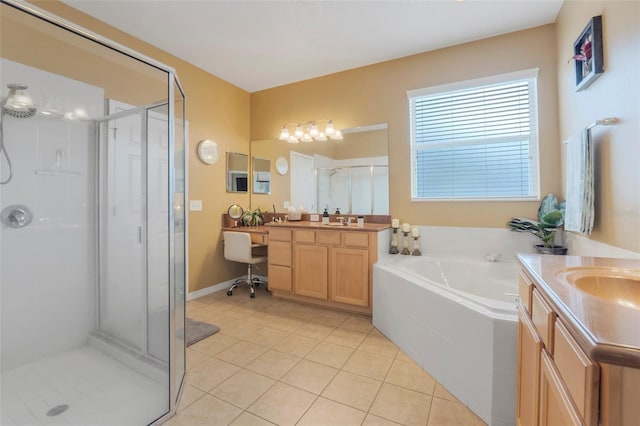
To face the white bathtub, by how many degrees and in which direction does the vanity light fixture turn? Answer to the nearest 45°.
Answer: approximately 90° to its left

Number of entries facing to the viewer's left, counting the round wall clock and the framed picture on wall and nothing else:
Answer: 1

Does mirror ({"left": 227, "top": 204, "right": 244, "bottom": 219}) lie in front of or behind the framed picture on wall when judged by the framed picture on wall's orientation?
in front

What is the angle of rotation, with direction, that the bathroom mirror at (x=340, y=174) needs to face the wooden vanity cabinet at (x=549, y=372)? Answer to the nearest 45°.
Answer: approximately 45° to its left

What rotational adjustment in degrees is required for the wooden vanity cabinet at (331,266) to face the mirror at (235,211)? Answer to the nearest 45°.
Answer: approximately 90° to its right

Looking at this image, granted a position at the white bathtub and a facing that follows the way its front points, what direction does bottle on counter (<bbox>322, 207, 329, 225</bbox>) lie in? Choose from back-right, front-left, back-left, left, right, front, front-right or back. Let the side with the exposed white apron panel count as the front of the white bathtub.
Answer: right

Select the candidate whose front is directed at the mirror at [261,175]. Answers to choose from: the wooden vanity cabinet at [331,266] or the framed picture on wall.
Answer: the framed picture on wall

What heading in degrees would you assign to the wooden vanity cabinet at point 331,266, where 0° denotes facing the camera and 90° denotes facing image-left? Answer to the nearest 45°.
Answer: approximately 45°

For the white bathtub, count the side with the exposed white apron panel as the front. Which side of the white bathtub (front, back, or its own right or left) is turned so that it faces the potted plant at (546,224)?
back

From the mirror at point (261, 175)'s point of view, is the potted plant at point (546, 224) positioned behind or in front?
in front

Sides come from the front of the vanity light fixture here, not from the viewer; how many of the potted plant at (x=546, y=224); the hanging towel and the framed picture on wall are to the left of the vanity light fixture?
3

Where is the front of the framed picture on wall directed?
to the viewer's left
